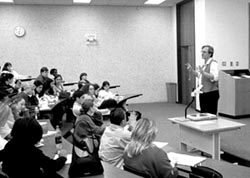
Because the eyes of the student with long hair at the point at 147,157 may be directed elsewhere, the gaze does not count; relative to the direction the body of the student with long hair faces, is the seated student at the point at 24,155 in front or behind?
behind

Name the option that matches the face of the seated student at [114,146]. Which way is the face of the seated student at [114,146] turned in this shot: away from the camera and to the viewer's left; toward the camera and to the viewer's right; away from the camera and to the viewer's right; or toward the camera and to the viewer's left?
away from the camera and to the viewer's right

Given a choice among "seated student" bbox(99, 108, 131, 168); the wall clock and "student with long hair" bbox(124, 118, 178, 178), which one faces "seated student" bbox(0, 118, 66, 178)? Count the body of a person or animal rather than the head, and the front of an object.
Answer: the wall clock

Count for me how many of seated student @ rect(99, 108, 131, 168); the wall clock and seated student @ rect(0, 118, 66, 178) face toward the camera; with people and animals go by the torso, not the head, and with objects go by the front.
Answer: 1

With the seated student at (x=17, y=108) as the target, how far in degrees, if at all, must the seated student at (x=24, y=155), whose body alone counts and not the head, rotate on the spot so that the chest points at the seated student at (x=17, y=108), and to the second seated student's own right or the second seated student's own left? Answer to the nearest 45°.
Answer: approximately 45° to the second seated student's own left

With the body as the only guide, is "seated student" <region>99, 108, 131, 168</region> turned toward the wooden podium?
yes

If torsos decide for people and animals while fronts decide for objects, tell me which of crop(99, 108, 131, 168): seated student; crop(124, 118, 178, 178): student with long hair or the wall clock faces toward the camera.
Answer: the wall clock

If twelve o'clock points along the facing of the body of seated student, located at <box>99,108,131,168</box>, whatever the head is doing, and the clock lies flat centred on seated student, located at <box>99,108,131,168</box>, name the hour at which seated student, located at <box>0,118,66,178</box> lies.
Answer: seated student, located at <box>0,118,66,178</box> is roughly at 6 o'clock from seated student, located at <box>99,108,131,168</box>.

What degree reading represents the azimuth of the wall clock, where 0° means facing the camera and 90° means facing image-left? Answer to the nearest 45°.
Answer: approximately 0°

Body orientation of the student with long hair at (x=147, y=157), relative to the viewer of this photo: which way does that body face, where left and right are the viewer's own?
facing away from the viewer and to the right of the viewer

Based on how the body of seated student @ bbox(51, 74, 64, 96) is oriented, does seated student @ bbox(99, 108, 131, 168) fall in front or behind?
in front

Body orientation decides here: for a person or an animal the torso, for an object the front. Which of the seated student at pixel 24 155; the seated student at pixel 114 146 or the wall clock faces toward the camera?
the wall clock

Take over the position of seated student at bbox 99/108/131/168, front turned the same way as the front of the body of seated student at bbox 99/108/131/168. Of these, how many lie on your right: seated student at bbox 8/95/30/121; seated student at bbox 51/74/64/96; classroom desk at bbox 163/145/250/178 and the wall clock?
1
